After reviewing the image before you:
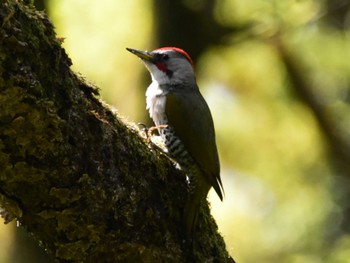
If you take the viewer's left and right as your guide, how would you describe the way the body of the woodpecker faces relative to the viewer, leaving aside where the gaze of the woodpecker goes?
facing to the left of the viewer
